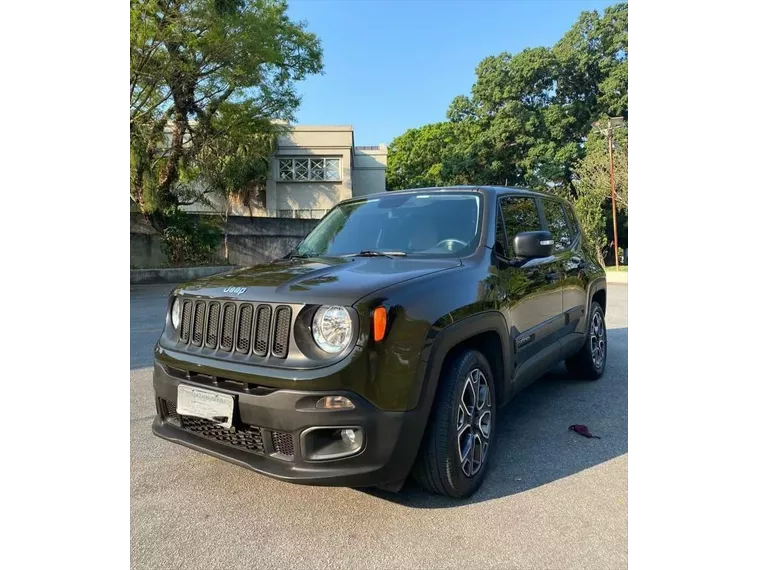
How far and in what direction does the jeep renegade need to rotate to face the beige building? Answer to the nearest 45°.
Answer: approximately 135° to its right

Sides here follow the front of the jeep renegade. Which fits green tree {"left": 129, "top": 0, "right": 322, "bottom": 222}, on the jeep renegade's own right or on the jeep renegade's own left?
on the jeep renegade's own right

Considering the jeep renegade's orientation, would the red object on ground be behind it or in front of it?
behind

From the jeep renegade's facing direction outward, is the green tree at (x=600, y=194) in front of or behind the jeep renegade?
behind

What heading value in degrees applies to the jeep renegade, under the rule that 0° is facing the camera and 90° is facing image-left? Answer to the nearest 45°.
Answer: approximately 45°

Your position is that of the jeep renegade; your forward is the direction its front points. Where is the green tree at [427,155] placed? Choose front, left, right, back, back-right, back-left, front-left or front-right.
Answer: back-right
